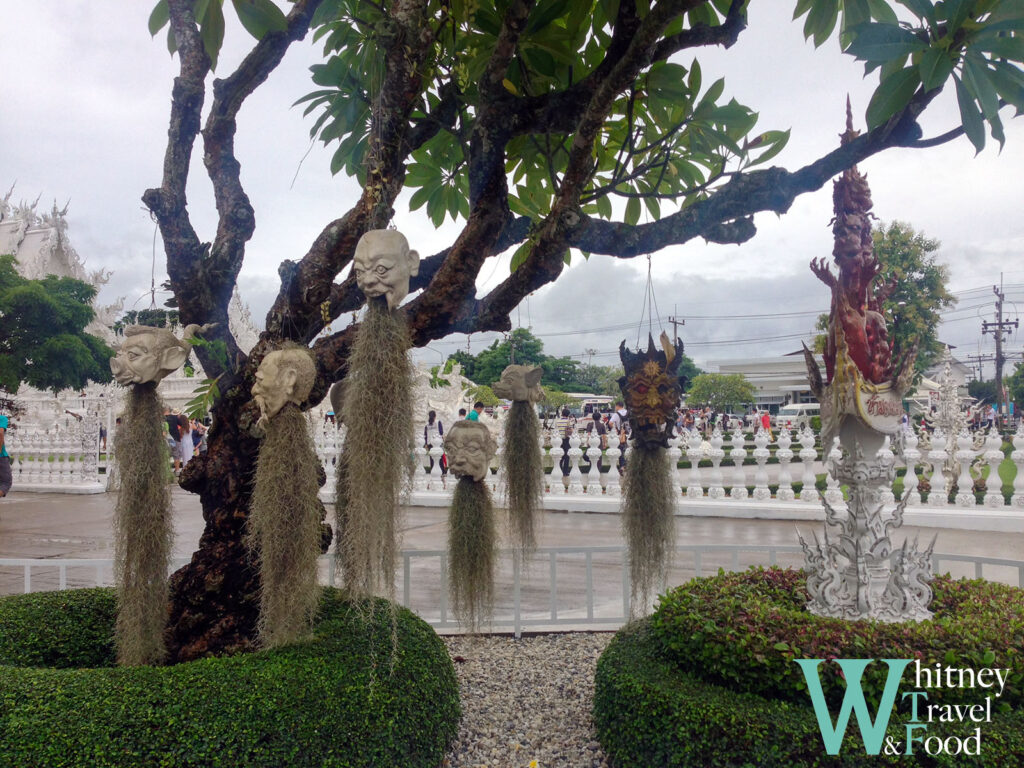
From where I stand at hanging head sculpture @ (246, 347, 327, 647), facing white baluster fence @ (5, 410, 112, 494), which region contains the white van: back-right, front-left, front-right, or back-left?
front-right

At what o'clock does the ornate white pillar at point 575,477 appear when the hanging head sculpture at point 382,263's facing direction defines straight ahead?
The ornate white pillar is roughly at 5 o'clock from the hanging head sculpture.

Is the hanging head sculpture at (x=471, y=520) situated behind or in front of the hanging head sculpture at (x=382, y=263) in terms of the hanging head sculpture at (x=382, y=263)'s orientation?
behind

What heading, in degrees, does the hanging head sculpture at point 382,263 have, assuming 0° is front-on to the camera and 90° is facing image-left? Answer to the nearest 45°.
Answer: approximately 45°

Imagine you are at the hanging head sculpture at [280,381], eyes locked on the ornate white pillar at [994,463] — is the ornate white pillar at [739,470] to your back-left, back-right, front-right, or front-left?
front-left

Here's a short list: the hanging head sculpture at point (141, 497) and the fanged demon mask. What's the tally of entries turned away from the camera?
0

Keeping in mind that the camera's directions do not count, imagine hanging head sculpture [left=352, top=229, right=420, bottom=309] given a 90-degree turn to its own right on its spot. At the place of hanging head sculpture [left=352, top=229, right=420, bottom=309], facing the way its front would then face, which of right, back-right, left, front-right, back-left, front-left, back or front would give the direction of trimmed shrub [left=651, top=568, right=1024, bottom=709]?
back-right

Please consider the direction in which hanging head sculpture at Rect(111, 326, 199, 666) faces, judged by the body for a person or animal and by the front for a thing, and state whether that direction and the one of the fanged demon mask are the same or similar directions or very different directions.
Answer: same or similar directions

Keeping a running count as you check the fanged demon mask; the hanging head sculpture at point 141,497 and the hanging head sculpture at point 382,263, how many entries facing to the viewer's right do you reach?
0

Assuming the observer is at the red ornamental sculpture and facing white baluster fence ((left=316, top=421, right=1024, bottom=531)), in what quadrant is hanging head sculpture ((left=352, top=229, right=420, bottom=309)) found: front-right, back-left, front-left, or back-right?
back-left

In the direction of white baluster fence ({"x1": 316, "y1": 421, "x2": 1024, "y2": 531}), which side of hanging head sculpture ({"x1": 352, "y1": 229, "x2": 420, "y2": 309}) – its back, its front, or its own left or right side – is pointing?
back

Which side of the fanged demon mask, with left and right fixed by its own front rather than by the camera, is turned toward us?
front

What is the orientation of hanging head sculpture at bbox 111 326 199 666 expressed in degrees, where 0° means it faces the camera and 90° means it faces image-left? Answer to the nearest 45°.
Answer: approximately 45°

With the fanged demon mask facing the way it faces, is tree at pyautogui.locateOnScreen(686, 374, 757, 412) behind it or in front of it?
behind

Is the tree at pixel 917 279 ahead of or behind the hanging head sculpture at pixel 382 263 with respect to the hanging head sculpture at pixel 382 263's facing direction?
behind
